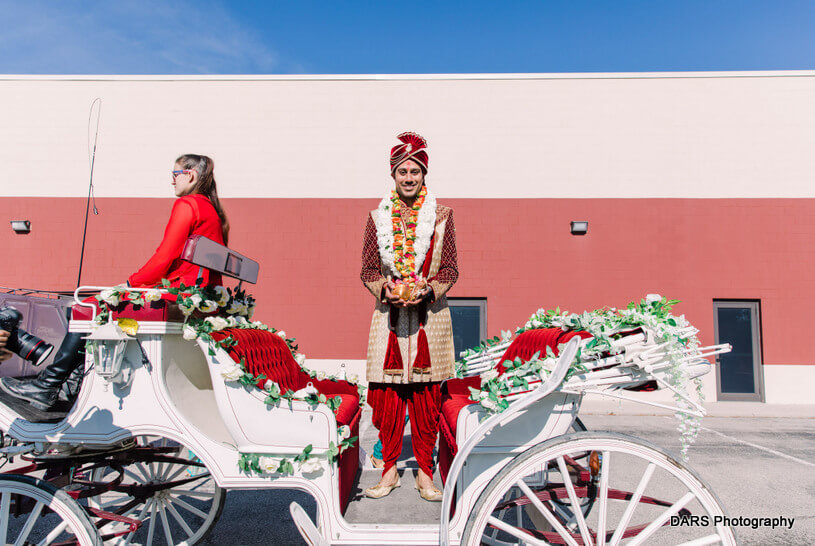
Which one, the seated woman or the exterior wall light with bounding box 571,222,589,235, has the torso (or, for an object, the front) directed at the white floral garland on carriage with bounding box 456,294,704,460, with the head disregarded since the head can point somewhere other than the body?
the exterior wall light

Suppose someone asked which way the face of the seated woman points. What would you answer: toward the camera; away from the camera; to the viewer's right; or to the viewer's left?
to the viewer's left

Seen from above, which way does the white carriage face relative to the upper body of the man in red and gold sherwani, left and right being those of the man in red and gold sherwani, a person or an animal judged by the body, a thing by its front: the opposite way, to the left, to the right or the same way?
to the right

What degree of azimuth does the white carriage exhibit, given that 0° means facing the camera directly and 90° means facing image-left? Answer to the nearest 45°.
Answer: approximately 90°

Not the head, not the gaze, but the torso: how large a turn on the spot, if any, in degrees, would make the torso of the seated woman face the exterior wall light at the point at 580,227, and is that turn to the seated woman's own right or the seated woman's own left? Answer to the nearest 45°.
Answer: approximately 135° to the seated woman's own right

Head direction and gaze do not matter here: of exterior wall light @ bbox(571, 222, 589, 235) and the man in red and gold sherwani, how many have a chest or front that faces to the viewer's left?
0

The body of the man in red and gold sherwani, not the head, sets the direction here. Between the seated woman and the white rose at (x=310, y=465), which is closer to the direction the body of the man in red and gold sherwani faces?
the white rose

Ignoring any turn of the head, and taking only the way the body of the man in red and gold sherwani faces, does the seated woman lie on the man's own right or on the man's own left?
on the man's own right

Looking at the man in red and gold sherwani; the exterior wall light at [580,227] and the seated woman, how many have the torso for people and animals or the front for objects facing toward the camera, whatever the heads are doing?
2

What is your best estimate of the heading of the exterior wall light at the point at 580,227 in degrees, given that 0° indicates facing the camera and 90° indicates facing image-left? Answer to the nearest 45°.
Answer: approximately 0°

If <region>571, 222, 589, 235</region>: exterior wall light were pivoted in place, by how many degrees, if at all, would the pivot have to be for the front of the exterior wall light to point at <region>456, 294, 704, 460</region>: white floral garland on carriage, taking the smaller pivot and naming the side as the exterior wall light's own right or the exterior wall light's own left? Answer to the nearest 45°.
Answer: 0° — it already faces it

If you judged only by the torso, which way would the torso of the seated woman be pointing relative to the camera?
to the viewer's left
